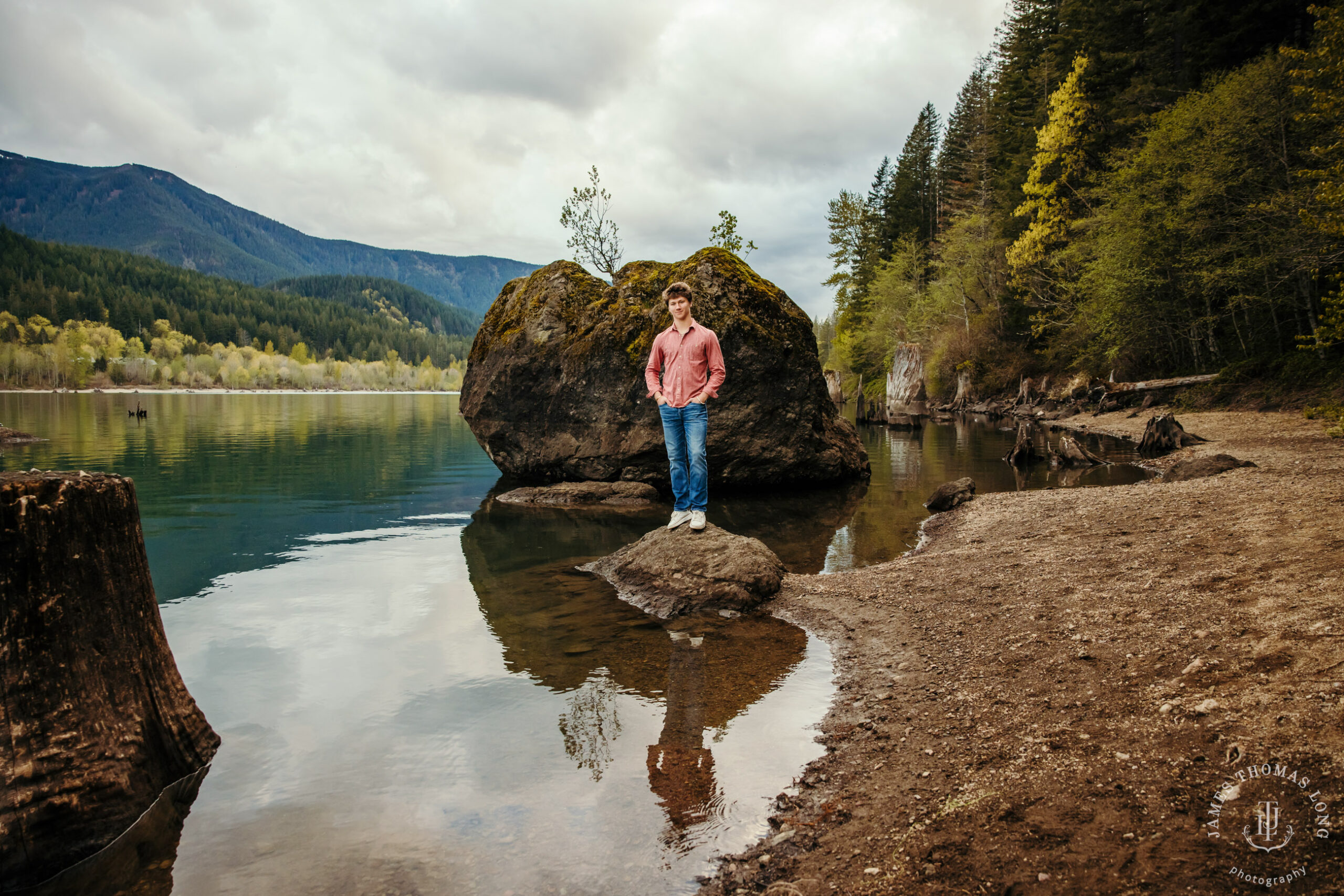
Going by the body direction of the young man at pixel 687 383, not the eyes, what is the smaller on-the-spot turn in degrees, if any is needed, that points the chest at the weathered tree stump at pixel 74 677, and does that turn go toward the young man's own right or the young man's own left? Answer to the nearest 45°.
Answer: approximately 45° to the young man's own right

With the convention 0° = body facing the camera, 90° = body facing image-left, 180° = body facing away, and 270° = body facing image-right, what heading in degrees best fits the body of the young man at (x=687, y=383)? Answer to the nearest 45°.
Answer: approximately 0°

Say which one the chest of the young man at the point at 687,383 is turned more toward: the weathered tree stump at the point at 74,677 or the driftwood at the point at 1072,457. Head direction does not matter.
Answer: the weathered tree stump

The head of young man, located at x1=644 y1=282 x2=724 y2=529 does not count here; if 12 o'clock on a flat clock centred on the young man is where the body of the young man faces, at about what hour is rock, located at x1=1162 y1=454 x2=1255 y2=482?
The rock is roughly at 8 o'clock from the young man.

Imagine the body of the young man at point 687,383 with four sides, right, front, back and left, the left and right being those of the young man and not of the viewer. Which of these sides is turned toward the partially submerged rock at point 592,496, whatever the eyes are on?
back

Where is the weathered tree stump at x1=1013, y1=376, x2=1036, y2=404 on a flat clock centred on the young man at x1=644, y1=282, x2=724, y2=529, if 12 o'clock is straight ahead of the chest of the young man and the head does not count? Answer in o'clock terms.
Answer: The weathered tree stump is roughly at 7 o'clock from the young man.

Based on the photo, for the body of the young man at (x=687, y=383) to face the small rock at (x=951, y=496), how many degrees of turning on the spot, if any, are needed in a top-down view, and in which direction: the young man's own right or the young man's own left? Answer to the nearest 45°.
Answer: approximately 135° to the young man's own left

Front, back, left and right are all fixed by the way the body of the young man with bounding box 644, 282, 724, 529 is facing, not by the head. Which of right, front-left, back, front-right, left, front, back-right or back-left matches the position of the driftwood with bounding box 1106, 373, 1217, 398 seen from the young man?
back-left

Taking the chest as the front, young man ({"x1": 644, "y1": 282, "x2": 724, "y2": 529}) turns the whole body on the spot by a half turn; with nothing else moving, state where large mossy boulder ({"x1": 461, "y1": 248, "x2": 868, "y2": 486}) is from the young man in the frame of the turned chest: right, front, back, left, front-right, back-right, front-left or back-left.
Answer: front
